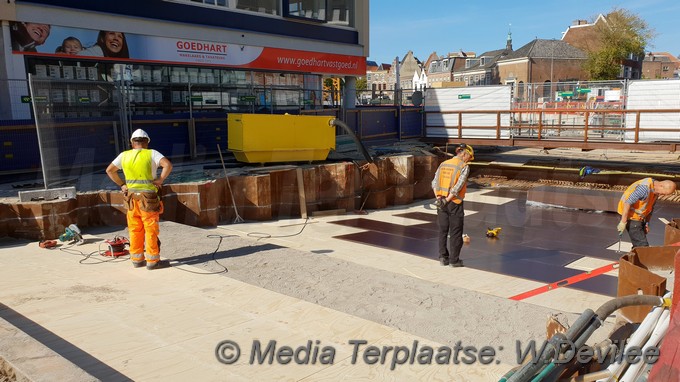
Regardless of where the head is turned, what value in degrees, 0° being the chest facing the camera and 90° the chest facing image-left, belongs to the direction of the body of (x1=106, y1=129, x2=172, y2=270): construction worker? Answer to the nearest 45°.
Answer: approximately 180°

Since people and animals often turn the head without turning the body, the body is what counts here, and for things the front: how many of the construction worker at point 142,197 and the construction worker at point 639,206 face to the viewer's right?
1

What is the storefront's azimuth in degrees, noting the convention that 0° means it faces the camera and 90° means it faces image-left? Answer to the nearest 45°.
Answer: approximately 315°

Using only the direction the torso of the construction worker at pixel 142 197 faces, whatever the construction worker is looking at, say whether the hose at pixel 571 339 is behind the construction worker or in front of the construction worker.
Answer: behind

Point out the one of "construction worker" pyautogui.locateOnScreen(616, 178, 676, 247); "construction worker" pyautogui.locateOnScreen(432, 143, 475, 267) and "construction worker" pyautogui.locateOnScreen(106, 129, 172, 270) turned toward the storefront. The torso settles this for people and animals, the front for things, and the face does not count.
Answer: "construction worker" pyautogui.locateOnScreen(106, 129, 172, 270)

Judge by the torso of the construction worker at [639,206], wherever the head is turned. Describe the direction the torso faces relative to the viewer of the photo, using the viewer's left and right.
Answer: facing to the right of the viewer
